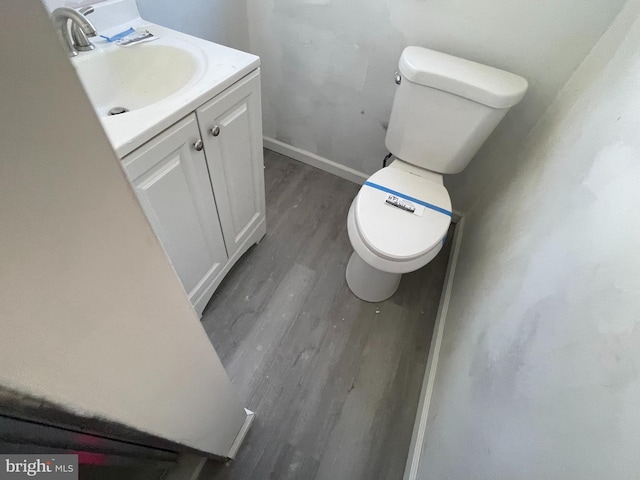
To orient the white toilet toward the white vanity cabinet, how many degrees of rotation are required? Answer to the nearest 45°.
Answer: approximately 45° to its right

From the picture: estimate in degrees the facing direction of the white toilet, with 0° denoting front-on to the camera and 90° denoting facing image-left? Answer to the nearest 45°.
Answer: approximately 0°

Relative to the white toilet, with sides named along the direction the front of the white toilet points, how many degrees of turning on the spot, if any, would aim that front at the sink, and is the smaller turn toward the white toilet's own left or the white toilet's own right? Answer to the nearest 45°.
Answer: approximately 45° to the white toilet's own right

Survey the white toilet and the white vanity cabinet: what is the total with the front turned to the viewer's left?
0

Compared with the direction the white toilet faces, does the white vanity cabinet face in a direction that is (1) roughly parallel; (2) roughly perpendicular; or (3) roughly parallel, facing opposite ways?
roughly perpendicular

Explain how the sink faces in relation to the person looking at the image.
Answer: facing the viewer and to the right of the viewer

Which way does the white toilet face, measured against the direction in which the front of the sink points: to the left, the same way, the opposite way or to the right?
to the right
